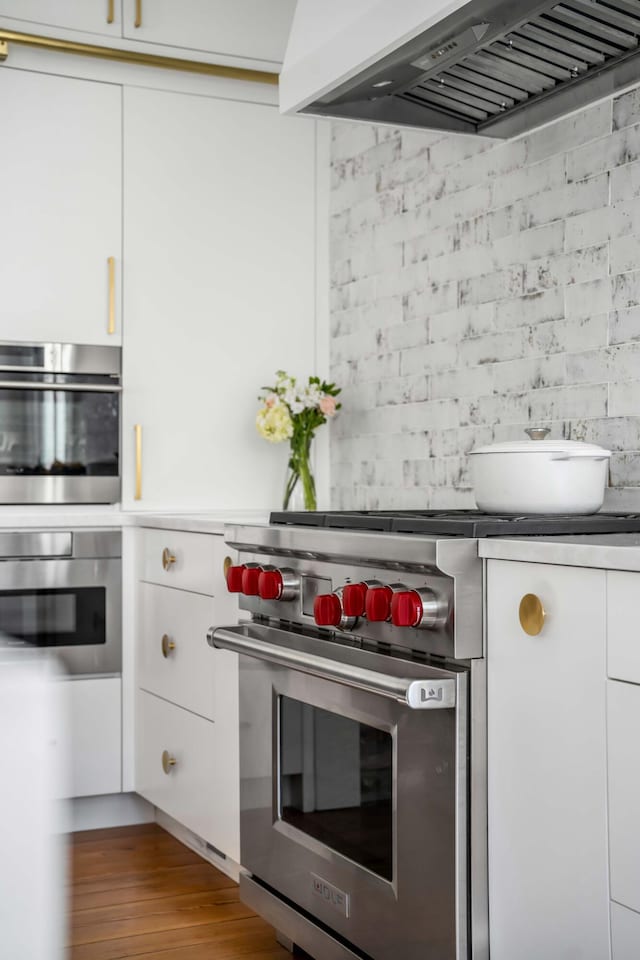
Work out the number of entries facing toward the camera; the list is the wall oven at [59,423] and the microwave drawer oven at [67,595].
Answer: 2

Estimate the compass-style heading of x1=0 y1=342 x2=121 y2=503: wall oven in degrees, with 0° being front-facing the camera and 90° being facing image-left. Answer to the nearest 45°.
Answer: approximately 0°

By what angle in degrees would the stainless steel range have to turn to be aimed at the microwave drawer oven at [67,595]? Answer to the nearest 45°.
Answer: approximately 90° to its right

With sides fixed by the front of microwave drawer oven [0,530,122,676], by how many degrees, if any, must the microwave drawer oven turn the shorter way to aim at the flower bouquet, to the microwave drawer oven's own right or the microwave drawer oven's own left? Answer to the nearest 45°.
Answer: approximately 90° to the microwave drawer oven's own left

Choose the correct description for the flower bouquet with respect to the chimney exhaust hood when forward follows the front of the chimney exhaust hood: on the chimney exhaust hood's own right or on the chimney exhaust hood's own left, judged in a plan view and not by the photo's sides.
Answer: on the chimney exhaust hood's own right

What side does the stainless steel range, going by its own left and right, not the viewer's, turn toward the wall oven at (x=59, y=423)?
right

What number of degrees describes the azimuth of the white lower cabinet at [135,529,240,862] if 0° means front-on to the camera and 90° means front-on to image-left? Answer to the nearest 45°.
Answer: approximately 45°
